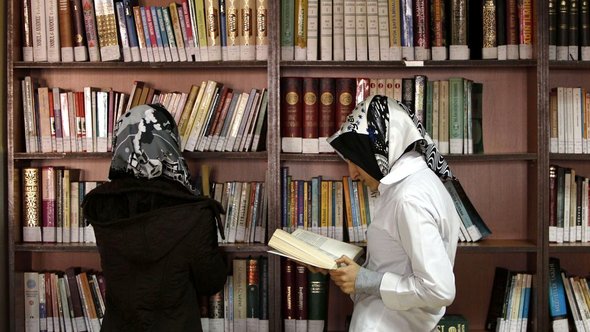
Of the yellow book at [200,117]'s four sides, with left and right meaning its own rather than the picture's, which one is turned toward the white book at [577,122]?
left

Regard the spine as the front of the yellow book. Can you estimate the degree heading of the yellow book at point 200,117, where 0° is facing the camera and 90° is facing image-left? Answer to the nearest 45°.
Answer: approximately 0°

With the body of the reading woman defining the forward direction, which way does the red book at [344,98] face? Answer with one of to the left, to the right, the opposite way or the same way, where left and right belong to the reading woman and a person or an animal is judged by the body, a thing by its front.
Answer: to the left

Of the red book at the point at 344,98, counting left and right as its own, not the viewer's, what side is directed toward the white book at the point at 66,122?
right

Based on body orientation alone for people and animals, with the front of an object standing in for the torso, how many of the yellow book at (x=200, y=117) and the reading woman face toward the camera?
1

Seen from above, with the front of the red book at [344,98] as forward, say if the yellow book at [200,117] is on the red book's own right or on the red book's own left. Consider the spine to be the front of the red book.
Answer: on the red book's own right

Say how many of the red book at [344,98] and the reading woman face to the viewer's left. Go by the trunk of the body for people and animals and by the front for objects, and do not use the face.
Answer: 1

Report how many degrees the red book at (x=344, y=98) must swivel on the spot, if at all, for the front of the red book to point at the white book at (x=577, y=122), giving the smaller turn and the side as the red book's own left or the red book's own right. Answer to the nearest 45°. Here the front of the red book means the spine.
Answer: approximately 90° to the red book's own left

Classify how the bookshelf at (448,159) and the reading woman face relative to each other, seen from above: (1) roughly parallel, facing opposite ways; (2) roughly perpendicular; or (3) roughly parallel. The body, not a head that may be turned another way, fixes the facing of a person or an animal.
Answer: roughly perpendicular

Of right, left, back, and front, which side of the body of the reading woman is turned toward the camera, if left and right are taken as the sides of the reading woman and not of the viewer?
left

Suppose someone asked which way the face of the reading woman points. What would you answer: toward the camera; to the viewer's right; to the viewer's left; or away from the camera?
to the viewer's left
